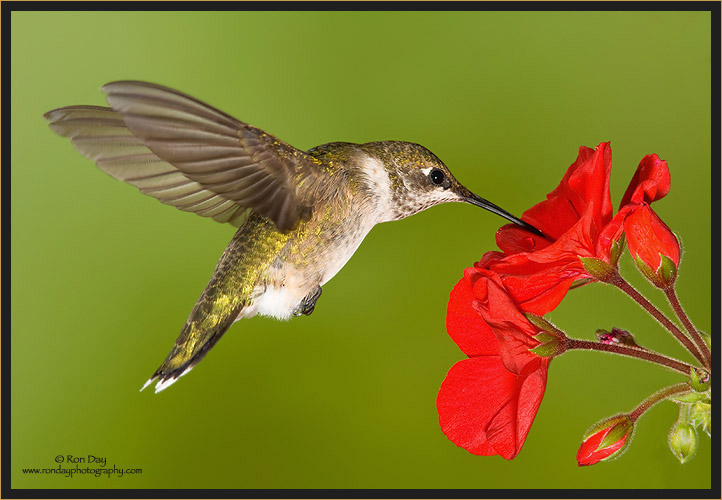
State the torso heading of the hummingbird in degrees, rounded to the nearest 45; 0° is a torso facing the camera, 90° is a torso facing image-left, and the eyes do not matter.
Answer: approximately 270°
